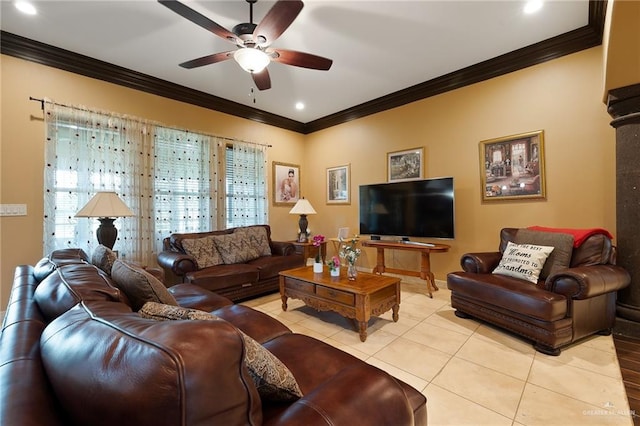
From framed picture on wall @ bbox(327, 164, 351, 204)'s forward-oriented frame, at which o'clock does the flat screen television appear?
The flat screen television is roughly at 9 o'clock from the framed picture on wall.

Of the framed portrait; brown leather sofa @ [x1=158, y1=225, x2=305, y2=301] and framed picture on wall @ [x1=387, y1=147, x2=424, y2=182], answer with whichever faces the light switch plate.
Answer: the framed picture on wall

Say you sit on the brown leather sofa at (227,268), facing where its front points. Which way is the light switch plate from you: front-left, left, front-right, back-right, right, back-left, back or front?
back-right

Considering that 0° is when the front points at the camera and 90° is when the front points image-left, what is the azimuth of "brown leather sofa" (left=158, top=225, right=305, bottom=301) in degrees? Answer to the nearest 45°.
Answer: approximately 315°

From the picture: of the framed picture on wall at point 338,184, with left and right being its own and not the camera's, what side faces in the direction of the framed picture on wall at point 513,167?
left

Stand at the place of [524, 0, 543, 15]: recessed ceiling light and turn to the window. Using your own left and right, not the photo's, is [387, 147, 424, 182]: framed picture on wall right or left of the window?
right
